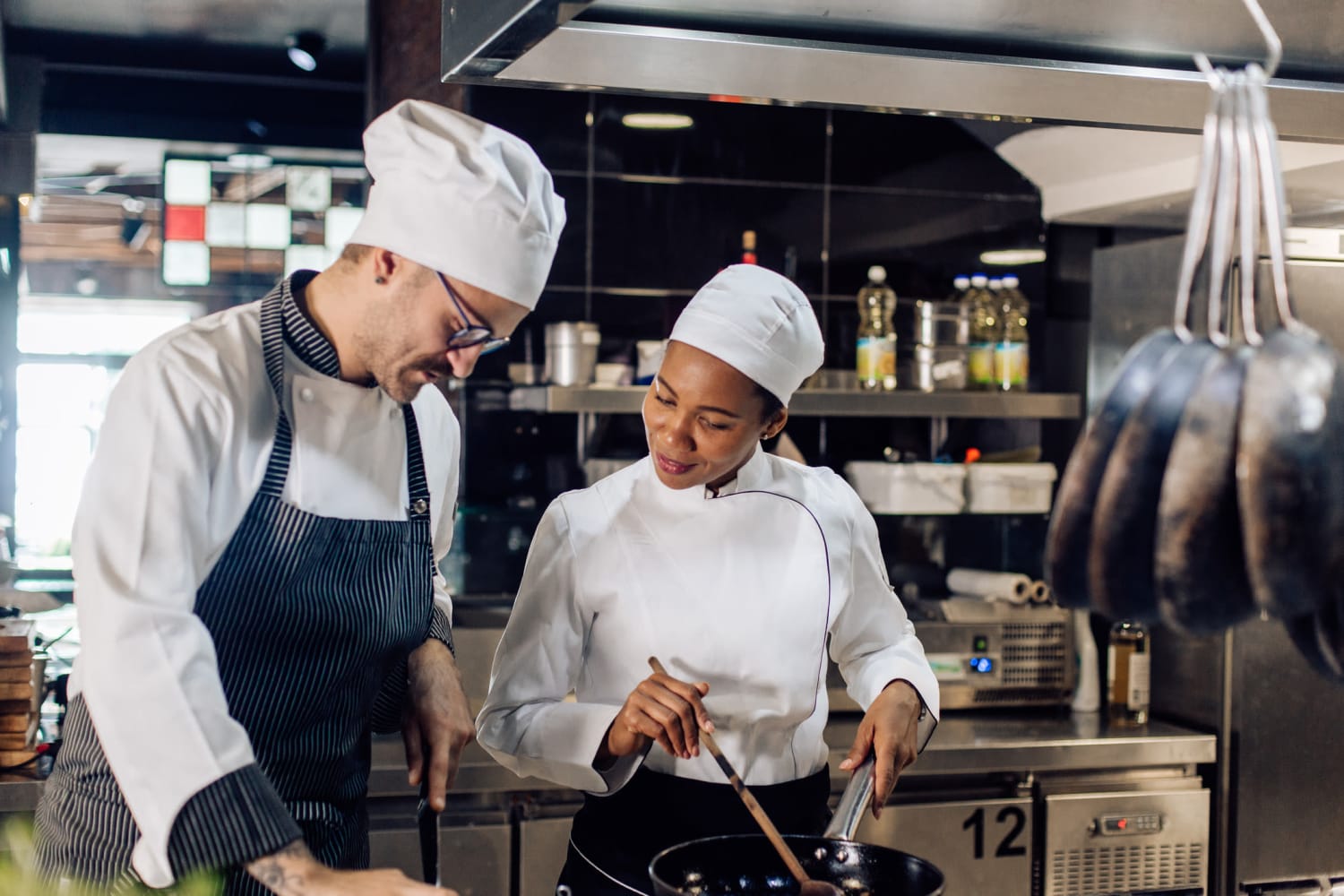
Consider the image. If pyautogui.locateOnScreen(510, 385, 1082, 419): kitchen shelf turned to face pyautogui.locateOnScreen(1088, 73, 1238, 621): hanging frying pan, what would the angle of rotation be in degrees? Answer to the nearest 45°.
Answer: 0° — it already faces it

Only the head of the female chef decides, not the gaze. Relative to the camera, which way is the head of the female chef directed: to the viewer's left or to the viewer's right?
to the viewer's left

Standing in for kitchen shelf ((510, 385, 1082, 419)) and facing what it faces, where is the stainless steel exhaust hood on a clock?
The stainless steel exhaust hood is roughly at 12 o'clock from the kitchen shelf.

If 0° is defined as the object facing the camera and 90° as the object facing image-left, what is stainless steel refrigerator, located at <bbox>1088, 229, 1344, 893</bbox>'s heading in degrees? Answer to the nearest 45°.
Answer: approximately 0°

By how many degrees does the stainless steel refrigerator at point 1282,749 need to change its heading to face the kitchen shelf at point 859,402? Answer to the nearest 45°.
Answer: approximately 90° to its right

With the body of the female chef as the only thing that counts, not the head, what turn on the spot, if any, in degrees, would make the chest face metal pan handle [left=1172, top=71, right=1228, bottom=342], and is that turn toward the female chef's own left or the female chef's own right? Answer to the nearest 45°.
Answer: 0° — they already face it

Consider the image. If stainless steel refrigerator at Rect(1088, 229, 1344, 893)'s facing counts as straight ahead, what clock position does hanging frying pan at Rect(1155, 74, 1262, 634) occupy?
The hanging frying pan is roughly at 12 o'clock from the stainless steel refrigerator.
